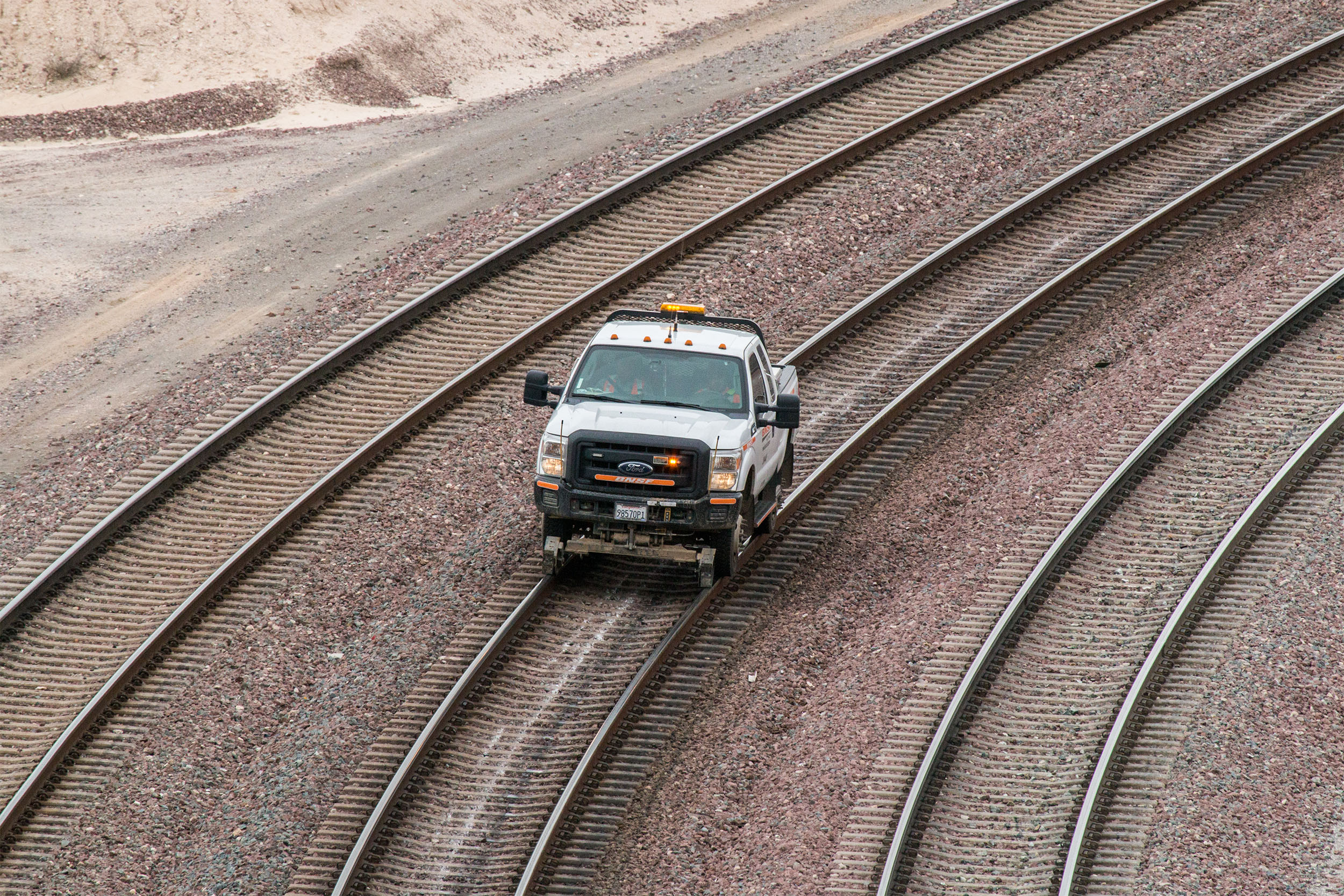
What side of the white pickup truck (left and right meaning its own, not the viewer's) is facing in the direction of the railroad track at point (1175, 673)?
left

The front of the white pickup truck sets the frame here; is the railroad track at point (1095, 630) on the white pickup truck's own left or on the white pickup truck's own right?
on the white pickup truck's own left

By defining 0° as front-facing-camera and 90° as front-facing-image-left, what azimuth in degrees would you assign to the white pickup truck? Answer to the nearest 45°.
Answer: approximately 0°
